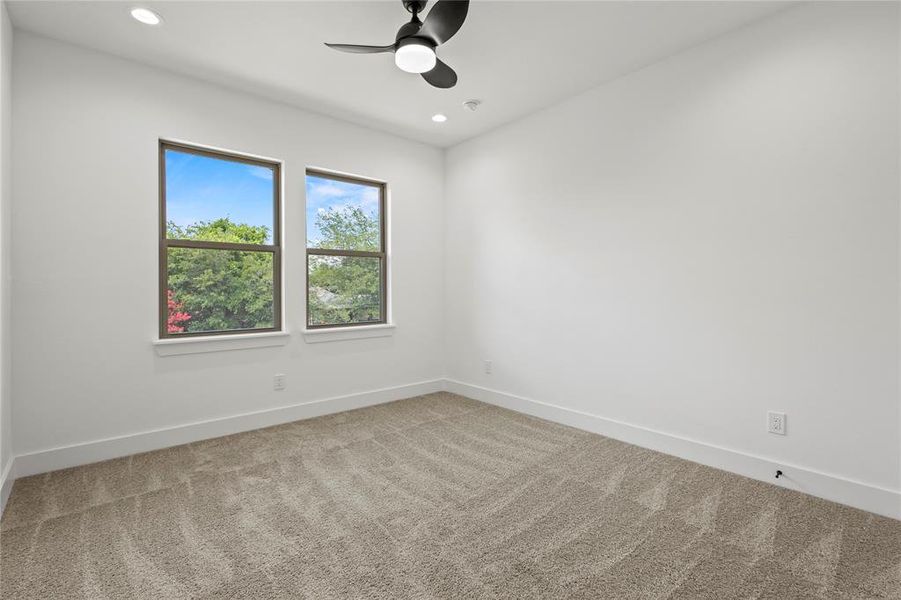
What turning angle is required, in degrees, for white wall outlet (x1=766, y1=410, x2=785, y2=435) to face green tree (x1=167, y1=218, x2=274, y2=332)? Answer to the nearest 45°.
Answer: approximately 45° to its right

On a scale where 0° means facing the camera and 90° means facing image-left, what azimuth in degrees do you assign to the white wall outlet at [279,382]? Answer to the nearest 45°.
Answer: approximately 0°

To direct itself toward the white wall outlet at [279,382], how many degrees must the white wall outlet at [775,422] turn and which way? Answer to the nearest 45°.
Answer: approximately 90° to its right

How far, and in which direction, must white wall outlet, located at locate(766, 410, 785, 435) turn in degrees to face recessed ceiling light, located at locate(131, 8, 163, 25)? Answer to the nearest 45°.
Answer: approximately 45° to its right

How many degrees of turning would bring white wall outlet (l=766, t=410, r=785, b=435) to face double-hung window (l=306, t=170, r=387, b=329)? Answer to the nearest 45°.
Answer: approximately 90° to its right
